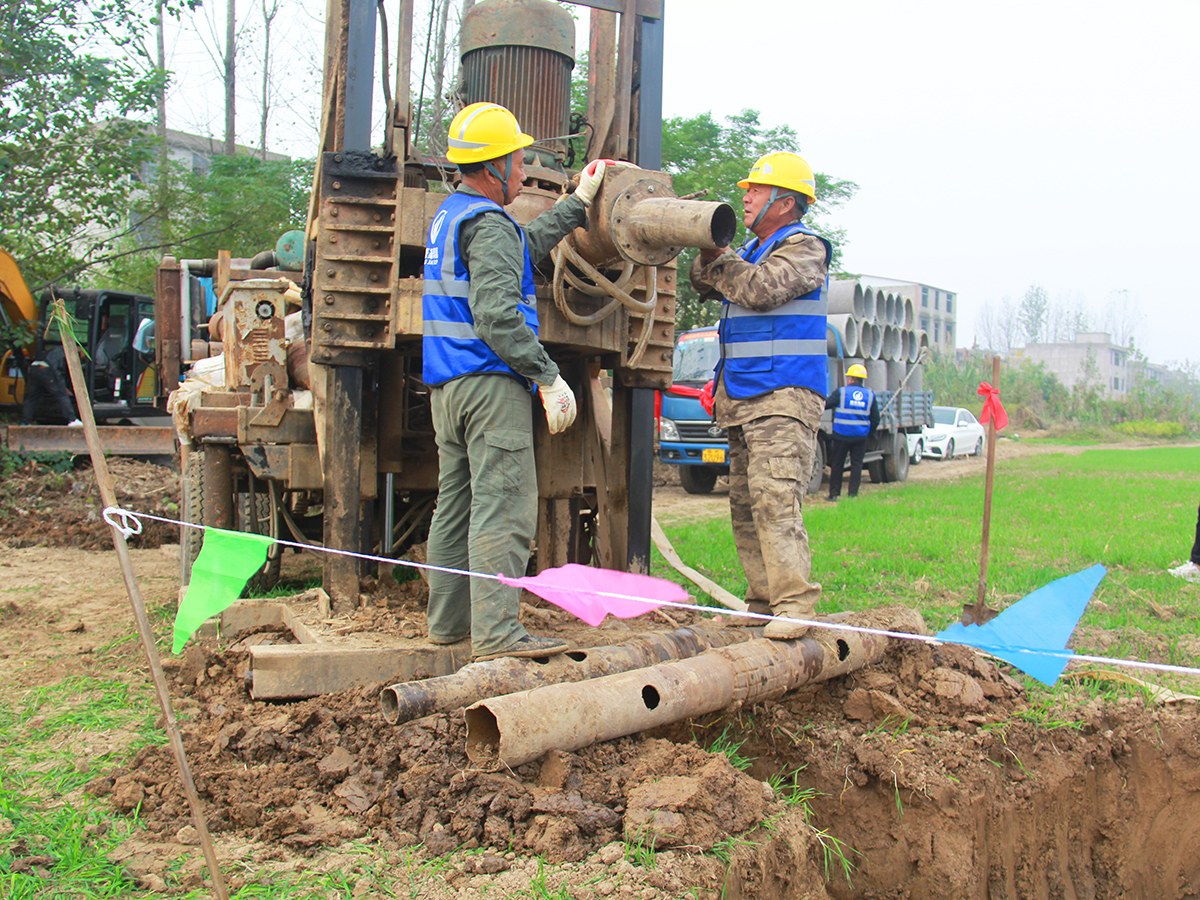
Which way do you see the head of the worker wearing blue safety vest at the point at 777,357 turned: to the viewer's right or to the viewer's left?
to the viewer's left

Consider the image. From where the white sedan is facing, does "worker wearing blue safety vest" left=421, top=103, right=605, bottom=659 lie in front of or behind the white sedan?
in front

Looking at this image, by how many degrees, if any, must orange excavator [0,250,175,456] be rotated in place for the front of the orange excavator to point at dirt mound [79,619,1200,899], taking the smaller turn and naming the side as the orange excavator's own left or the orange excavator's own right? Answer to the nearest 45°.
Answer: approximately 45° to the orange excavator's own left

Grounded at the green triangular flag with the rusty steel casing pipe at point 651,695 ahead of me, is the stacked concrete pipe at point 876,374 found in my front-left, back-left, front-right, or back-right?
front-left

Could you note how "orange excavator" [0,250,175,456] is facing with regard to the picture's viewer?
facing the viewer and to the left of the viewer

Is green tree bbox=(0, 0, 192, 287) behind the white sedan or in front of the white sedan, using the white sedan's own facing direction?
in front
